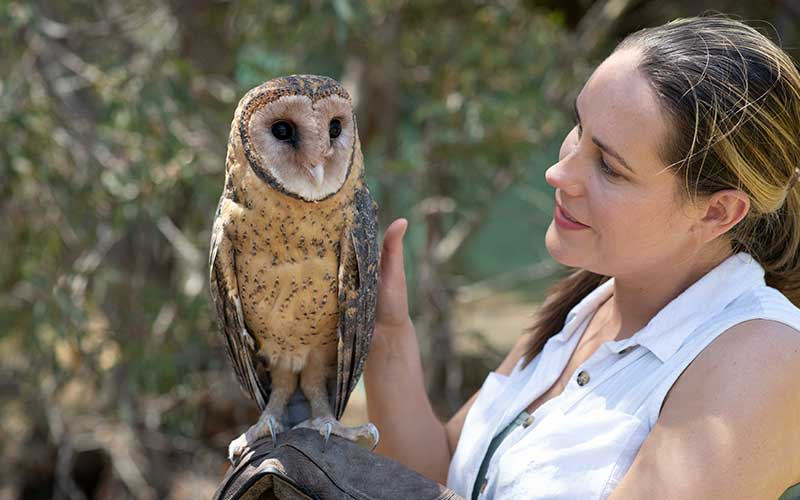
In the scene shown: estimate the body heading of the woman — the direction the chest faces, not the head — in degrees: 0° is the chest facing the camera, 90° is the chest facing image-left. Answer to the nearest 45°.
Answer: approximately 45°

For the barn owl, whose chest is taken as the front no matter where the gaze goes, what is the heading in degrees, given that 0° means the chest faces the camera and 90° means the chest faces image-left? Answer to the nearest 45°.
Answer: approximately 0°

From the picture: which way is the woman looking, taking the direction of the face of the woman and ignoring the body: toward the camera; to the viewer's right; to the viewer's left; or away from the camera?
to the viewer's left
